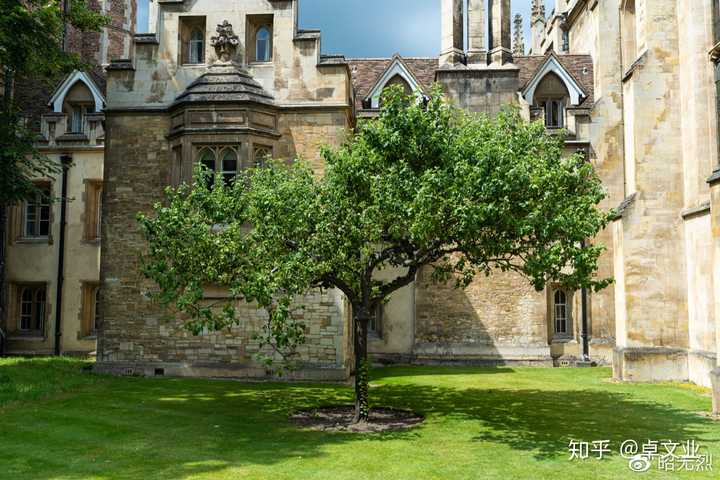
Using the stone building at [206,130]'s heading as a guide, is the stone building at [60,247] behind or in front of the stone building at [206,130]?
behind

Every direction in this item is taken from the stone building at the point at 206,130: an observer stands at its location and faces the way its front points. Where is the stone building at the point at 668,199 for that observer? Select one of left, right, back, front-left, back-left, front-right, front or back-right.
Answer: left

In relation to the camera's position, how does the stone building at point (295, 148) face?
facing the viewer

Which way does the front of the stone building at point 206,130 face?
toward the camera
